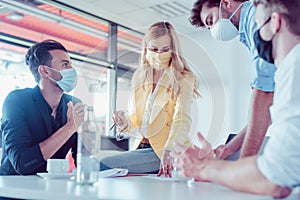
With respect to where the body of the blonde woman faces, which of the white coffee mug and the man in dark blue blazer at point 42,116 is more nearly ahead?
the white coffee mug

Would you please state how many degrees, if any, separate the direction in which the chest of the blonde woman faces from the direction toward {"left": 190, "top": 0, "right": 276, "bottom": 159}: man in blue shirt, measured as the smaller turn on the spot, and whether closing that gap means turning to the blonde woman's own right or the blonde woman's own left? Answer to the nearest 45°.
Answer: approximately 90° to the blonde woman's own left

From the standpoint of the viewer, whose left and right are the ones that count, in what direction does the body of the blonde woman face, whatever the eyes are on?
facing the viewer and to the left of the viewer

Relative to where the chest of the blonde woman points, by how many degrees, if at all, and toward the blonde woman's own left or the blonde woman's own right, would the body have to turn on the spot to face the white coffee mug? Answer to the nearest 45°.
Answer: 0° — they already face it

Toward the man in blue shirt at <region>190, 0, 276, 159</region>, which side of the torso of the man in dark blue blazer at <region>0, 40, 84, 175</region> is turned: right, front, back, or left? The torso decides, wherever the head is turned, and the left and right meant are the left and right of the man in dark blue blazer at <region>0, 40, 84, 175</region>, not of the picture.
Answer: front

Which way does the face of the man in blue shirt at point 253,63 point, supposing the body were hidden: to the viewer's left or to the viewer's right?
to the viewer's left

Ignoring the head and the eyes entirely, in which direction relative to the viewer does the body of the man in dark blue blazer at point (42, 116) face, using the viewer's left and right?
facing the viewer and to the right of the viewer

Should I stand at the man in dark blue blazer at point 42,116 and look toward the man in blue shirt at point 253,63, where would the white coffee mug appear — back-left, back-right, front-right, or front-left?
front-right

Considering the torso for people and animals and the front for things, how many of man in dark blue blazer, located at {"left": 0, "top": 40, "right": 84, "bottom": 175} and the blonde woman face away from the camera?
0

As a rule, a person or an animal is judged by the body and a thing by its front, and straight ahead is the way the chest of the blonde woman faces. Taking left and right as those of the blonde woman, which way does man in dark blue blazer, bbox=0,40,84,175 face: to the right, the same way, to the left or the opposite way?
to the left
